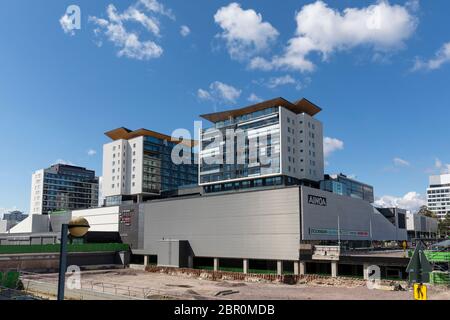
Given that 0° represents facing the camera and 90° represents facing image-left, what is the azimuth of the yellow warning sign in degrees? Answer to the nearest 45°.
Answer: approximately 0°

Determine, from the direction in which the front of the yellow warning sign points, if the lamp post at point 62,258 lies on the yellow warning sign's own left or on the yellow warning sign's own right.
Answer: on the yellow warning sign's own right
